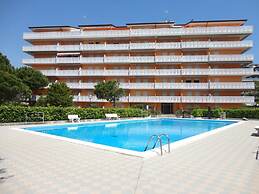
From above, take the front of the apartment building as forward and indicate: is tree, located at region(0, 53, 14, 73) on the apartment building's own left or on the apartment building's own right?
on the apartment building's own right

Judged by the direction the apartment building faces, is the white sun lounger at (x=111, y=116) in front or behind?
in front

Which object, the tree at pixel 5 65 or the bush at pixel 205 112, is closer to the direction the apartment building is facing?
the bush

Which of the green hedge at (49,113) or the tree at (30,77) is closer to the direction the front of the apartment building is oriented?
the green hedge

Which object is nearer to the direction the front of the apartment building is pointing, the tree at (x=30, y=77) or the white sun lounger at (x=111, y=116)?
the white sun lounger

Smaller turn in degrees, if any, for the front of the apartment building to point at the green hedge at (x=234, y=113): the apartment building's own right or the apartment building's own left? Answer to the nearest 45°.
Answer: approximately 45° to the apartment building's own left

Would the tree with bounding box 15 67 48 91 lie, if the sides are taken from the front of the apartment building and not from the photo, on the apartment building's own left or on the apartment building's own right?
on the apartment building's own right

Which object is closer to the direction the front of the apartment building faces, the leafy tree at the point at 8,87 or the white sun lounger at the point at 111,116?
the white sun lounger

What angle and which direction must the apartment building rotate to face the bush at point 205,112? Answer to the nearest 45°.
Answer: approximately 45° to its left

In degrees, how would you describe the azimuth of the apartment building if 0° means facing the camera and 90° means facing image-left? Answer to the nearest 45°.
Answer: approximately 0°

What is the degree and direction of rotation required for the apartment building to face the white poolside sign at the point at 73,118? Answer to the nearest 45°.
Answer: approximately 45° to its right
